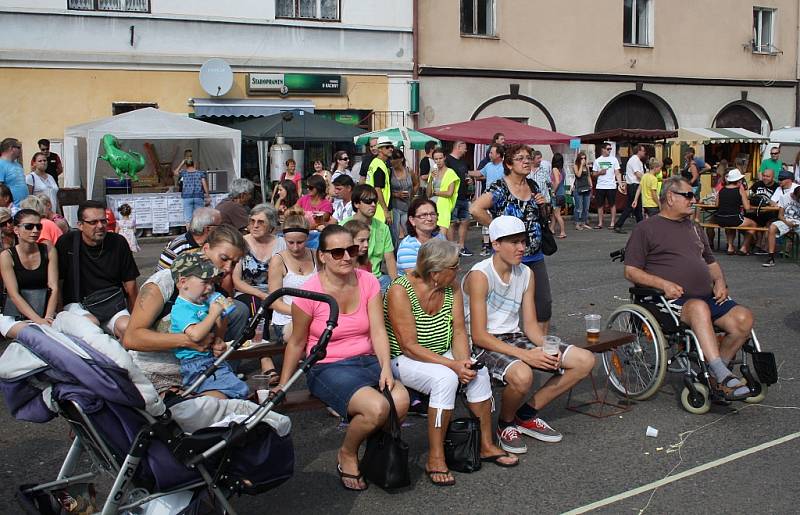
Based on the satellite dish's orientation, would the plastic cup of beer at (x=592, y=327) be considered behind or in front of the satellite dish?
in front

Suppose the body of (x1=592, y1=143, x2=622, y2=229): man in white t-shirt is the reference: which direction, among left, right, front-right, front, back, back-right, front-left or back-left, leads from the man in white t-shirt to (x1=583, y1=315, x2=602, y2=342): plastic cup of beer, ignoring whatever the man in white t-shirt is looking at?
front

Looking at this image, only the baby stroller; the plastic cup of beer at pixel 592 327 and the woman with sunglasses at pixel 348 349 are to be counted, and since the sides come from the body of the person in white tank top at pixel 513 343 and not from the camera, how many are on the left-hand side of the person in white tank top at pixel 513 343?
1

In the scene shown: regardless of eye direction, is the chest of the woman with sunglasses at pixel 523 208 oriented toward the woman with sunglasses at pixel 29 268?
no

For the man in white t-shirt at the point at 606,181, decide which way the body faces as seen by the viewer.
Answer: toward the camera

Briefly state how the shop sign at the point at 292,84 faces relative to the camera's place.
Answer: facing the viewer

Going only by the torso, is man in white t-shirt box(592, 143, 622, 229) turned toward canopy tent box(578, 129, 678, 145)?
no

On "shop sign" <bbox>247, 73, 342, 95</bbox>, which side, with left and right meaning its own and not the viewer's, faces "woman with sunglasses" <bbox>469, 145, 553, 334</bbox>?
front

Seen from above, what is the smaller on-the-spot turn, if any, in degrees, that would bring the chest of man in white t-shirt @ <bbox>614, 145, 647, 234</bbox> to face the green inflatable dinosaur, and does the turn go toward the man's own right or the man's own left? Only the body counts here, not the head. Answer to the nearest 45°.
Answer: approximately 135° to the man's own right

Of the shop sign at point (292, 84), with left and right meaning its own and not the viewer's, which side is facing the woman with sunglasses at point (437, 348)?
front
